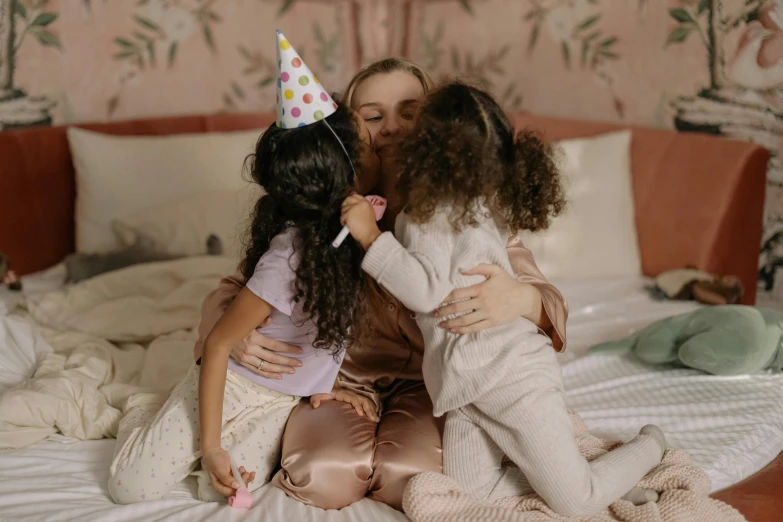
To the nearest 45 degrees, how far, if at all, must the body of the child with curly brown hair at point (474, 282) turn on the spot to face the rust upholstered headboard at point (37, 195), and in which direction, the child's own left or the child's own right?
0° — they already face it

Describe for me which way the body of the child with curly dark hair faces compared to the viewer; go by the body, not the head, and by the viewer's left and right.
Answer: facing away from the viewer and to the right of the viewer

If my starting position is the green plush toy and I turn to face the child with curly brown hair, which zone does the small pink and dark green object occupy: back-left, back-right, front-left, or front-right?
front-right

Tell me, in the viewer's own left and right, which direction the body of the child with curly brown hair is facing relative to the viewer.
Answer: facing away from the viewer and to the left of the viewer

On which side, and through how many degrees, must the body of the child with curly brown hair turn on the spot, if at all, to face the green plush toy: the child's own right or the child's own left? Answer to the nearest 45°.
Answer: approximately 90° to the child's own right

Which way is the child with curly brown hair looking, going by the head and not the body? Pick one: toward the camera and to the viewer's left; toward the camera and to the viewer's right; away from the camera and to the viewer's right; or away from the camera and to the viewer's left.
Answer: away from the camera and to the viewer's left

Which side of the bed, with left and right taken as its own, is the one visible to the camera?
front

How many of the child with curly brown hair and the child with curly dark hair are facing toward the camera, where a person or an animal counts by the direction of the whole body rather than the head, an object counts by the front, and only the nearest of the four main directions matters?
0

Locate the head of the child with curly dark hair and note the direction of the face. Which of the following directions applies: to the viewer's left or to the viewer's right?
to the viewer's right

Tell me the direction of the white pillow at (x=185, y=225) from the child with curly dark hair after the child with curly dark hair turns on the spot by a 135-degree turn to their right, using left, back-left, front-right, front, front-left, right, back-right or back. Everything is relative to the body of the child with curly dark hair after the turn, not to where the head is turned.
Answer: back

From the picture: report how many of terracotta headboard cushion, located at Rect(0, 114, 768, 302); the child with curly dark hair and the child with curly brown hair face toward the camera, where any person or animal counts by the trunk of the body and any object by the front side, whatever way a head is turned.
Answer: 1

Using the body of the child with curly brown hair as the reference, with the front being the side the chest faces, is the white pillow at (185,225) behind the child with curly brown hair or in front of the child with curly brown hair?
in front

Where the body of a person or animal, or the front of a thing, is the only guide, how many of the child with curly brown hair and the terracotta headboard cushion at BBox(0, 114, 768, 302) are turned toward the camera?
1

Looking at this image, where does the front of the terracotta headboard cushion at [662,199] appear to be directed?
toward the camera

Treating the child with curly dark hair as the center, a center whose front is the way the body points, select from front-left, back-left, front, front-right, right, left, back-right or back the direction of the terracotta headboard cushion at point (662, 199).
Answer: front
